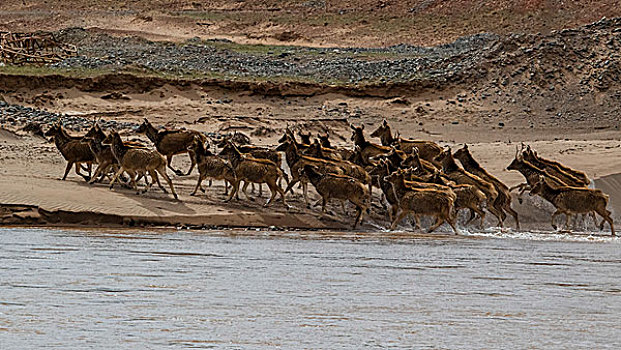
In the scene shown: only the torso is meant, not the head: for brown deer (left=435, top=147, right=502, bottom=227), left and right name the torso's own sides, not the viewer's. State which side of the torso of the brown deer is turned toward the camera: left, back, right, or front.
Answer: left

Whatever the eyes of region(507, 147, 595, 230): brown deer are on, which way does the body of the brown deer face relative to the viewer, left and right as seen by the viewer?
facing to the left of the viewer

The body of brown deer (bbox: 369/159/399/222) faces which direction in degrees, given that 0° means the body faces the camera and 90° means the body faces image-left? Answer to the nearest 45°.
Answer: approximately 90°

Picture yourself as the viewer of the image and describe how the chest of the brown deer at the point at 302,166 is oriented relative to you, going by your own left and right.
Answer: facing to the left of the viewer

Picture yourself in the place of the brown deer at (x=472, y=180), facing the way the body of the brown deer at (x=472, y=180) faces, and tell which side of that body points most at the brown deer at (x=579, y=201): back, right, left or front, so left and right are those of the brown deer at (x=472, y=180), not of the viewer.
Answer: back

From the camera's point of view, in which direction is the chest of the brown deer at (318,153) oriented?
to the viewer's left
